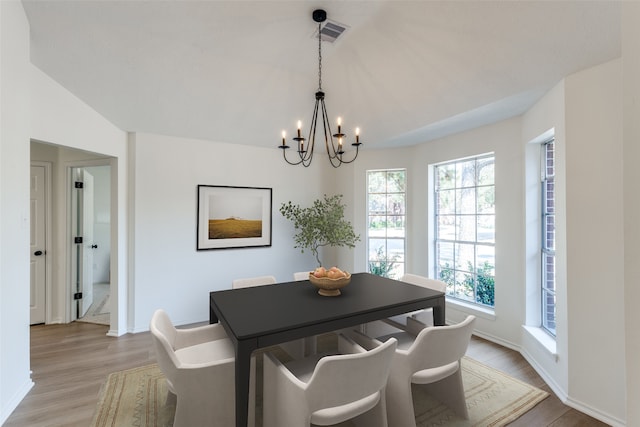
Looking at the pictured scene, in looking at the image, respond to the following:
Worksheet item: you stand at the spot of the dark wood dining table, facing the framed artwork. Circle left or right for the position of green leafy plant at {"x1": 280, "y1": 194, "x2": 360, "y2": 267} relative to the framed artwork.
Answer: right

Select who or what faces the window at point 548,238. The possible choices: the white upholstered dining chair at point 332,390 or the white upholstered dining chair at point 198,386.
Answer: the white upholstered dining chair at point 198,386

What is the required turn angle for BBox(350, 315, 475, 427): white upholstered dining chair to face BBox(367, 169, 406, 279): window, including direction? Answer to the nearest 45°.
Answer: approximately 45° to its right

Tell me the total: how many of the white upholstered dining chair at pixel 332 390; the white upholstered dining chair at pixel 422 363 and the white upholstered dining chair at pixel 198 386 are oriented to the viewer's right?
1

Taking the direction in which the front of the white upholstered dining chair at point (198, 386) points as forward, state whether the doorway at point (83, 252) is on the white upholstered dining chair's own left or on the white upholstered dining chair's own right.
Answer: on the white upholstered dining chair's own left

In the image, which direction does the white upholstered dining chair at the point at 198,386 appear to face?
to the viewer's right

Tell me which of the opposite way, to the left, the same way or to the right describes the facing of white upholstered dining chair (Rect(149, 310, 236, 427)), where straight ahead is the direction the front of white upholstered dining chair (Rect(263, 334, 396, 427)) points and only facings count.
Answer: to the right

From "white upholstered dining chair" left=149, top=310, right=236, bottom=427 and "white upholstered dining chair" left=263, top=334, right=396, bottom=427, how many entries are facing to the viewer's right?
1

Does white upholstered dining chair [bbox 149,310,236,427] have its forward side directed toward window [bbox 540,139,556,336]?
yes

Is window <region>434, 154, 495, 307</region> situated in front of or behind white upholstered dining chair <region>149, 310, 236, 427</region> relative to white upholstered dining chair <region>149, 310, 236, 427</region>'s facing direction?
in front

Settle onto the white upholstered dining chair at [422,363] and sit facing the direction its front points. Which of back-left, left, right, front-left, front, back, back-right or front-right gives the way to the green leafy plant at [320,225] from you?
front

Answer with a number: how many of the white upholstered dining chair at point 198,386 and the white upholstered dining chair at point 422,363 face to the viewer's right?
1

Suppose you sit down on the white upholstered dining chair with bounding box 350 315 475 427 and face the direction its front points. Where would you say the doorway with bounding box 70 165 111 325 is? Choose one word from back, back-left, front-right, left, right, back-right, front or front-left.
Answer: front-left

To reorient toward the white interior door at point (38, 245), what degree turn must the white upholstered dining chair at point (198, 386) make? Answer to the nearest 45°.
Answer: approximately 135° to its left

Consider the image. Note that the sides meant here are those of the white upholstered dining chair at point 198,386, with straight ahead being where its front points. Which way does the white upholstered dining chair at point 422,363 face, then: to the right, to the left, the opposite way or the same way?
to the left

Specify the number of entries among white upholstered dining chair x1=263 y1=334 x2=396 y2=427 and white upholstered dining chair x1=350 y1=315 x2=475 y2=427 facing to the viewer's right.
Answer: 0
